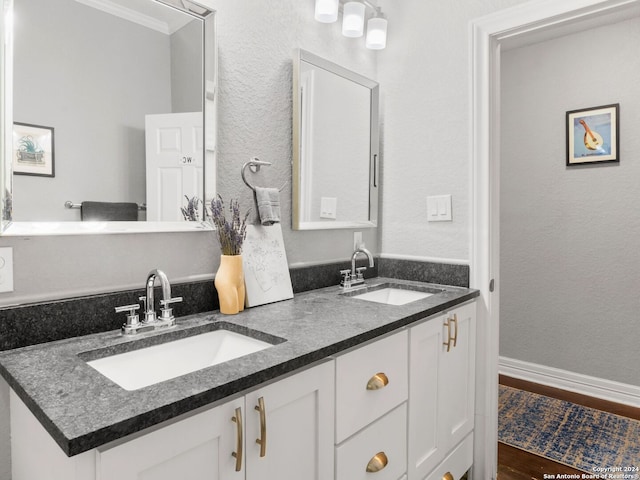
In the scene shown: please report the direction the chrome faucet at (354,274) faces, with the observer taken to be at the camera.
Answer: facing the viewer and to the right of the viewer

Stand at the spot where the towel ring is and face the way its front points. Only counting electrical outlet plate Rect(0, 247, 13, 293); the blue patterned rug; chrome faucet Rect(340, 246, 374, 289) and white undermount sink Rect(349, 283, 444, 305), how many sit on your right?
1

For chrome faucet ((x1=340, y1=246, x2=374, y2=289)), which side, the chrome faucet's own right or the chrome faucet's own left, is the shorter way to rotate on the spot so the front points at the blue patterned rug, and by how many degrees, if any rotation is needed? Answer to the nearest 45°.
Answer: approximately 45° to the chrome faucet's own left

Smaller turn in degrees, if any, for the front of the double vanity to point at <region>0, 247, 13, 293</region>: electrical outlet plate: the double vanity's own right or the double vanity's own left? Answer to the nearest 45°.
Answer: approximately 135° to the double vanity's own right

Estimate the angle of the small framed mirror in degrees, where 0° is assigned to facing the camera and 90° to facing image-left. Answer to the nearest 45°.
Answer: approximately 315°

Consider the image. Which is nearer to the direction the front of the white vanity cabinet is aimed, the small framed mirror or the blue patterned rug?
the blue patterned rug

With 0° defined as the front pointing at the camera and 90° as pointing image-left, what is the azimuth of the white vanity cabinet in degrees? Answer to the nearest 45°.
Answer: approximately 315°

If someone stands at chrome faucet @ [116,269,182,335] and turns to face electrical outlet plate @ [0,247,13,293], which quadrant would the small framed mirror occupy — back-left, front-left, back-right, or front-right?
back-right
